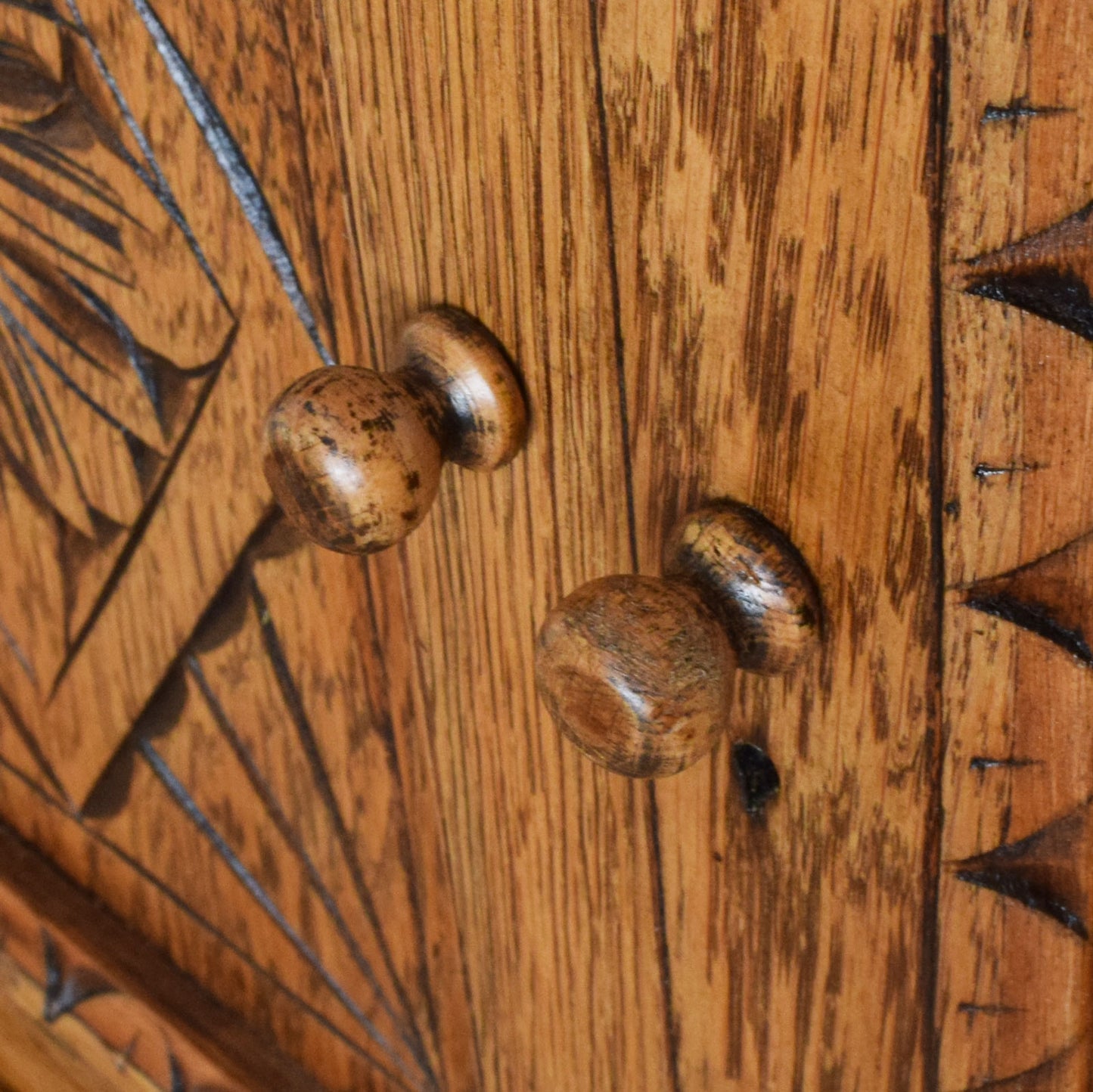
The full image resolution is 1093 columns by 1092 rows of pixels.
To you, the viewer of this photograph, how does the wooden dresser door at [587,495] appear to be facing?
facing the viewer and to the left of the viewer
